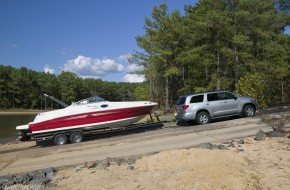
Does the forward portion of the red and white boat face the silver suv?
yes

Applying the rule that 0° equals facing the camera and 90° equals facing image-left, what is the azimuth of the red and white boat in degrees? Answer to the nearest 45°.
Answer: approximately 270°
